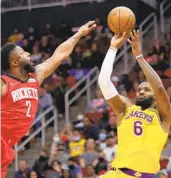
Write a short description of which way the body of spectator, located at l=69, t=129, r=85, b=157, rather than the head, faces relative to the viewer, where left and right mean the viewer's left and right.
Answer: facing the viewer

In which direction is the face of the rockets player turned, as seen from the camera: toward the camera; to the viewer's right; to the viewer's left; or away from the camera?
to the viewer's right

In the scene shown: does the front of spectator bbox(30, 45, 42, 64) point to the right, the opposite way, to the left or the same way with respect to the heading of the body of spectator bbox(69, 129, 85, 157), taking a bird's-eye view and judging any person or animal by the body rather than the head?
the same way

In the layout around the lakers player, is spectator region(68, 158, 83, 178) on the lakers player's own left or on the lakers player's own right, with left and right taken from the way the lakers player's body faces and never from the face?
on the lakers player's own right

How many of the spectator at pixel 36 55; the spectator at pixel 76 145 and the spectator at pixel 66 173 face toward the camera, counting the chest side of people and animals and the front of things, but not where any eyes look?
3

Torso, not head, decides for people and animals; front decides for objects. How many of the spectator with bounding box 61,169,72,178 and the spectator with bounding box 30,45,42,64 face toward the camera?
2

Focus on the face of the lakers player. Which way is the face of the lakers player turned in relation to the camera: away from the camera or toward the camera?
toward the camera

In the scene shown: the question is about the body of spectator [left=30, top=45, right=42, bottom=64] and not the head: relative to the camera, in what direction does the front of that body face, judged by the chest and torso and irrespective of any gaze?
toward the camera

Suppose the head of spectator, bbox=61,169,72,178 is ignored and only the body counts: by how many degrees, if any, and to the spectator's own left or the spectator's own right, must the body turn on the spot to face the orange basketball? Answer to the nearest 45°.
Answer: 0° — they already face it

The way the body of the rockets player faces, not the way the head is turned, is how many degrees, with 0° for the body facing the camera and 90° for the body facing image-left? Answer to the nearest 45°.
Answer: approximately 315°

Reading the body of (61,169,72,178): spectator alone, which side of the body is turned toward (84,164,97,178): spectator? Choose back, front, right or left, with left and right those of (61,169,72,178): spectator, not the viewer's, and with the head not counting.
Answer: left

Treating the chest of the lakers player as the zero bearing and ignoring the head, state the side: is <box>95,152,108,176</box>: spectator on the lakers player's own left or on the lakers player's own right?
on the lakers player's own right

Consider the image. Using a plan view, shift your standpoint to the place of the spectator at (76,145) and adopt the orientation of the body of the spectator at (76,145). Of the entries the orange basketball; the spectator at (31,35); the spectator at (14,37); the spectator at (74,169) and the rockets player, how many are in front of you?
3

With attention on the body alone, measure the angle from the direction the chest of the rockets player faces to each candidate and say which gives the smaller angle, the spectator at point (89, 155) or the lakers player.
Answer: the lakers player

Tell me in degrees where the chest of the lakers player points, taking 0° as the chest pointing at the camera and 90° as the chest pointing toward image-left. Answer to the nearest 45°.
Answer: approximately 45°

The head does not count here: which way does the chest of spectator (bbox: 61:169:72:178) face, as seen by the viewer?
toward the camera
